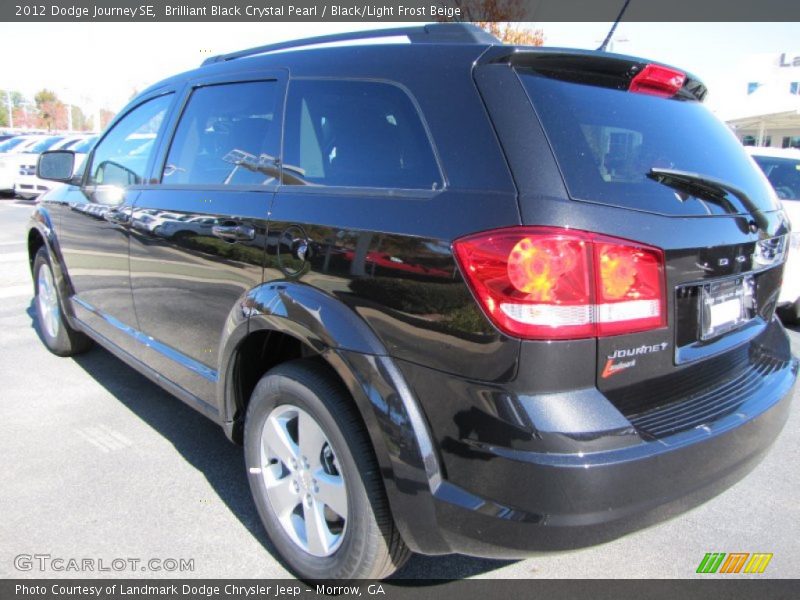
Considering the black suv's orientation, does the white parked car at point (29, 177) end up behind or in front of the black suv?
in front

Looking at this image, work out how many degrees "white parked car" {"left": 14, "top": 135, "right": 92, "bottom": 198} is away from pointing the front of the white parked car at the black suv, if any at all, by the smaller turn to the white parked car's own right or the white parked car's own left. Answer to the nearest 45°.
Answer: approximately 45° to the white parked car's own left

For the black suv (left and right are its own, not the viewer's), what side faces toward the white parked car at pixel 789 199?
right

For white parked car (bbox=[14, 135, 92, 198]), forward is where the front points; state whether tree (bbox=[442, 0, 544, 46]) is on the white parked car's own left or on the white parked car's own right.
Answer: on the white parked car's own left

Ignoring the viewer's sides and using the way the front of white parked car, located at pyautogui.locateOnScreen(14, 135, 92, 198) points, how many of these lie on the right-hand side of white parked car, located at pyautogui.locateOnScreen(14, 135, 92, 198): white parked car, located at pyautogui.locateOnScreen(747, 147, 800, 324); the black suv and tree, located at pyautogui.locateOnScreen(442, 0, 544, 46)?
0

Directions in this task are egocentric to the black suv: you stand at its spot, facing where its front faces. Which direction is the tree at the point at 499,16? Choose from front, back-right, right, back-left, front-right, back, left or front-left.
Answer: front-right

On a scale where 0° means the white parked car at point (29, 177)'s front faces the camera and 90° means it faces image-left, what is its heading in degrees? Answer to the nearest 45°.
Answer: approximately 45°

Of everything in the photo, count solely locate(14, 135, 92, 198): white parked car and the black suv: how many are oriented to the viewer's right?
0

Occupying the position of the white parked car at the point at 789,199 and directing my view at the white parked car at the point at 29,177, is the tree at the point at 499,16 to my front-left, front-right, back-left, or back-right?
front-right

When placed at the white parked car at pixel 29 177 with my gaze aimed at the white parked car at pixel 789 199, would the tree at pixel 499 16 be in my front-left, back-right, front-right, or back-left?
front-left

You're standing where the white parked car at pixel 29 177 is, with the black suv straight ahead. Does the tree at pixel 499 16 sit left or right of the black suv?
left

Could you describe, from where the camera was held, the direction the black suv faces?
facing away from the viewer and to the left of the viewer
